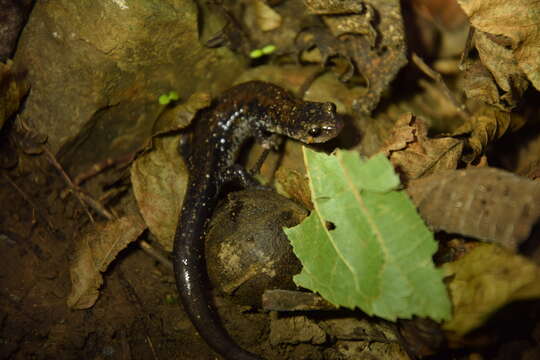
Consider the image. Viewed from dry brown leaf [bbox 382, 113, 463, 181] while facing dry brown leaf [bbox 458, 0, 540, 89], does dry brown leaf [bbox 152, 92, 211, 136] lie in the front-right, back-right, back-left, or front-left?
back-left

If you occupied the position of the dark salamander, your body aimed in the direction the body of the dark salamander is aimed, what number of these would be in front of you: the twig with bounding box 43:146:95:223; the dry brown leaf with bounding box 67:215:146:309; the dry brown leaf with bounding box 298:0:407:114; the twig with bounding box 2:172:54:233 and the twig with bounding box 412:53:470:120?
2

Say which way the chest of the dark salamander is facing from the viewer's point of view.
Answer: to the viewer's right

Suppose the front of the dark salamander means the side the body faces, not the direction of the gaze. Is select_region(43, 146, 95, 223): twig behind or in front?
behind

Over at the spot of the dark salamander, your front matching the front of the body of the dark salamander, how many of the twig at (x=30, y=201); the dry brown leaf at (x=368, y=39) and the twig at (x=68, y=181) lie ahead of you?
1

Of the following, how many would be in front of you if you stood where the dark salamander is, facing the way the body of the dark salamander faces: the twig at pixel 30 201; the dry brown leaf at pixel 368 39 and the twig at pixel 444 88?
2

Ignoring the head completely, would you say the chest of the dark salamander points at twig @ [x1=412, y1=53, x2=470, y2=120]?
yes

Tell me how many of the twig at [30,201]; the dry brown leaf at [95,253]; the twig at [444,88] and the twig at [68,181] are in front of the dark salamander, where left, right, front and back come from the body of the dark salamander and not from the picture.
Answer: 1
